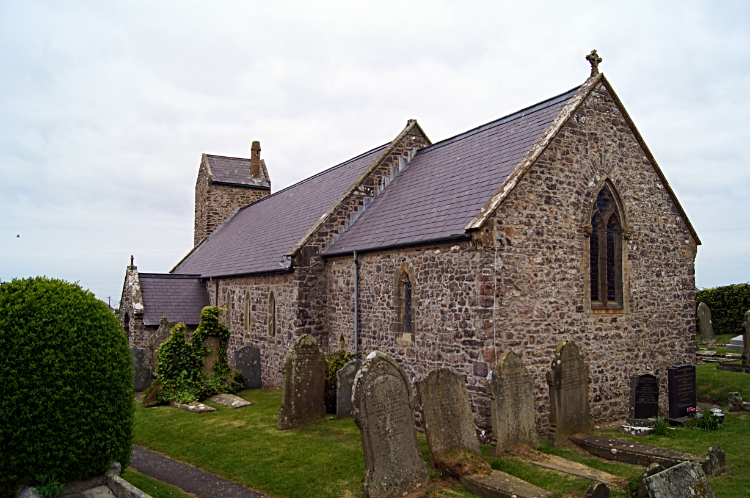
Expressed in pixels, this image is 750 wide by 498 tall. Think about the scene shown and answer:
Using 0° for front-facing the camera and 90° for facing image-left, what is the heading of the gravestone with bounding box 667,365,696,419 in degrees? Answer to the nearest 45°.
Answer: approximately 315°

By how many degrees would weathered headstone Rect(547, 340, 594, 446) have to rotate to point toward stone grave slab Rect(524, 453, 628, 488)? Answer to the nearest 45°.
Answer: approximately 45° to its right

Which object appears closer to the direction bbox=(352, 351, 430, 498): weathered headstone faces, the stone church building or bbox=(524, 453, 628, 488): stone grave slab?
the stone grave slab

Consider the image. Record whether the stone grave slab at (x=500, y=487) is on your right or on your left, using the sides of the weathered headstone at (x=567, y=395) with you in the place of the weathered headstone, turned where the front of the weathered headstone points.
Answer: on your right

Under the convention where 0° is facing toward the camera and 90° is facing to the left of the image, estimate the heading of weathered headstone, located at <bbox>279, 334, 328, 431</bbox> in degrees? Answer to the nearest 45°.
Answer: approximately 315°

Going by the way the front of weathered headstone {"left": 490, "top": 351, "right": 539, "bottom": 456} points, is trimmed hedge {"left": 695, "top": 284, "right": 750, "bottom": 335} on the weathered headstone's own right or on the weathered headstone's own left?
on the weathered headstone's own left
